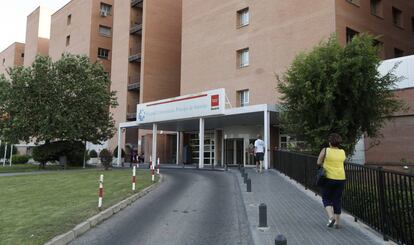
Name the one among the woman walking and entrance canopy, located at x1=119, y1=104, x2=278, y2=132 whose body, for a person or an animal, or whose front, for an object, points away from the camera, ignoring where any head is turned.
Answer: the woman walking

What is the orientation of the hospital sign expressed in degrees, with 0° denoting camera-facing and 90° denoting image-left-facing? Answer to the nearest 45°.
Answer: approximately 45°

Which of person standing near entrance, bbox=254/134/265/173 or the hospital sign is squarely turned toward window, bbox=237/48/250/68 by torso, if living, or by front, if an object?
the person standing near entrance

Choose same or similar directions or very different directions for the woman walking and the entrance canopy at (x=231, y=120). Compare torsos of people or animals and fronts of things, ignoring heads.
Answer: very different directions

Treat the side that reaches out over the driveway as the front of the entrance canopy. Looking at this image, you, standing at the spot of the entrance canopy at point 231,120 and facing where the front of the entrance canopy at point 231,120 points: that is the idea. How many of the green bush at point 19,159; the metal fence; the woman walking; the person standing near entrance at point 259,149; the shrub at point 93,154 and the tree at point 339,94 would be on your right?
2

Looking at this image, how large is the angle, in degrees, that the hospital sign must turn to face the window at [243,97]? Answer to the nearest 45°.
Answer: approximately 180°

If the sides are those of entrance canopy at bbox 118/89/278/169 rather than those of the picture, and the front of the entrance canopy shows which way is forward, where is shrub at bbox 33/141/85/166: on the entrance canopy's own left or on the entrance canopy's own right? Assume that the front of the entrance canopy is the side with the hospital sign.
on the entrance canopy's own right

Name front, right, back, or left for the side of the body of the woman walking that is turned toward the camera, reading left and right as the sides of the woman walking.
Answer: back

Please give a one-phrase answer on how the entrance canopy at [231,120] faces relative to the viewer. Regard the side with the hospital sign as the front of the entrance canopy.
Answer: facing the viewer and to the left of the viewer

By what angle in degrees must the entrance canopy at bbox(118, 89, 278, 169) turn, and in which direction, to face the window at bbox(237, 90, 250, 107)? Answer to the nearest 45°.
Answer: approximately 180°

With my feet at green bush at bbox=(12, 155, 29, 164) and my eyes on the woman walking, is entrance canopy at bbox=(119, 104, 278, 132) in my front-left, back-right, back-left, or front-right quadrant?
front-left

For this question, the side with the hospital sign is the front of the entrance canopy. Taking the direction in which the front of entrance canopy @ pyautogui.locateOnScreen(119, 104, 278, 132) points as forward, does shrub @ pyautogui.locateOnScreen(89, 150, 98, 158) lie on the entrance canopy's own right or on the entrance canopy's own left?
on the entrance canopy's own right

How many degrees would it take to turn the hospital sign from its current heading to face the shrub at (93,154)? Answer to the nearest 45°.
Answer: approximately 90° to its right

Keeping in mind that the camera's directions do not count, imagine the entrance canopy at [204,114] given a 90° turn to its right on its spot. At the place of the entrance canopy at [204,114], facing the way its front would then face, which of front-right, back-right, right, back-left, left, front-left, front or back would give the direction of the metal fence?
back-left

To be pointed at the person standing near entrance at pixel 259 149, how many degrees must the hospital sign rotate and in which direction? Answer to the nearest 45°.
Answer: approximately 90° to its left

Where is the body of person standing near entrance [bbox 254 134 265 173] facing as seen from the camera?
away from the camera

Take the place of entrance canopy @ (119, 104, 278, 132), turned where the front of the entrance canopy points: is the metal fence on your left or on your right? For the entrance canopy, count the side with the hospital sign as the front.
on your left

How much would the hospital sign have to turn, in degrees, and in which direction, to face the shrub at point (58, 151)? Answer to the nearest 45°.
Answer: approximately 45° to its right
